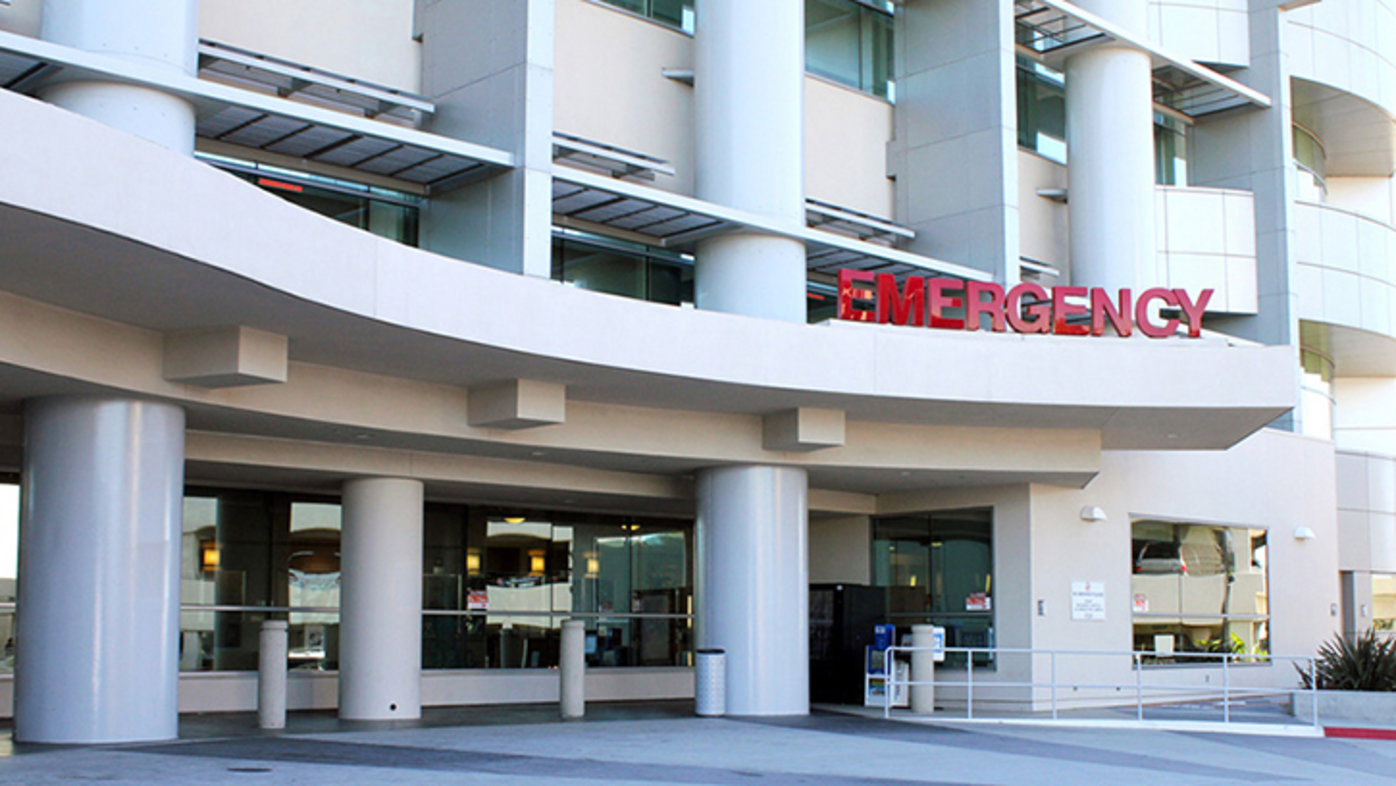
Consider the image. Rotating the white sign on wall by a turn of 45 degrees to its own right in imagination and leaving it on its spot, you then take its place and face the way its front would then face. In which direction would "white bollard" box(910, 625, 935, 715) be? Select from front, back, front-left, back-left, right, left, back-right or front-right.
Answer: front

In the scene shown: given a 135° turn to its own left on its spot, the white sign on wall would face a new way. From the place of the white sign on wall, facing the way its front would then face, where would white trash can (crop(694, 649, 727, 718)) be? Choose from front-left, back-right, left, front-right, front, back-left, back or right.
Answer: back

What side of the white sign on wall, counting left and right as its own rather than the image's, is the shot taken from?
front

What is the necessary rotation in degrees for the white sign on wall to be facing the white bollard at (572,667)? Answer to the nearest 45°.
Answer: approximately 45° to its right

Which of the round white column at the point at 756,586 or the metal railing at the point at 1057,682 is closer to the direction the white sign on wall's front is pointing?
the metal railing

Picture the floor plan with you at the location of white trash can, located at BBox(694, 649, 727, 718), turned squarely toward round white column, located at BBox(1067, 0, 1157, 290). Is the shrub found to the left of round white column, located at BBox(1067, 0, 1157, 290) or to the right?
right

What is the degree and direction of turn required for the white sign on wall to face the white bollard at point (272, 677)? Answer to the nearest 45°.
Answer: approximately 45° to its right
